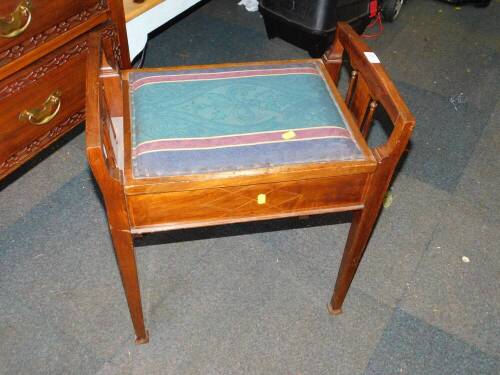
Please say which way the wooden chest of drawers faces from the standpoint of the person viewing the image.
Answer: facing the viewer and to the right of the viewer

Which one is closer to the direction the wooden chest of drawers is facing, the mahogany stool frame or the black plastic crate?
the mahogany stool frame

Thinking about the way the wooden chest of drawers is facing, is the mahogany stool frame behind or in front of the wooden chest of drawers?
in front

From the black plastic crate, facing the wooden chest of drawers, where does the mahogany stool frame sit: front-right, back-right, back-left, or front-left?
front-left

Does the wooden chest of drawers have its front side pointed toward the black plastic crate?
no
